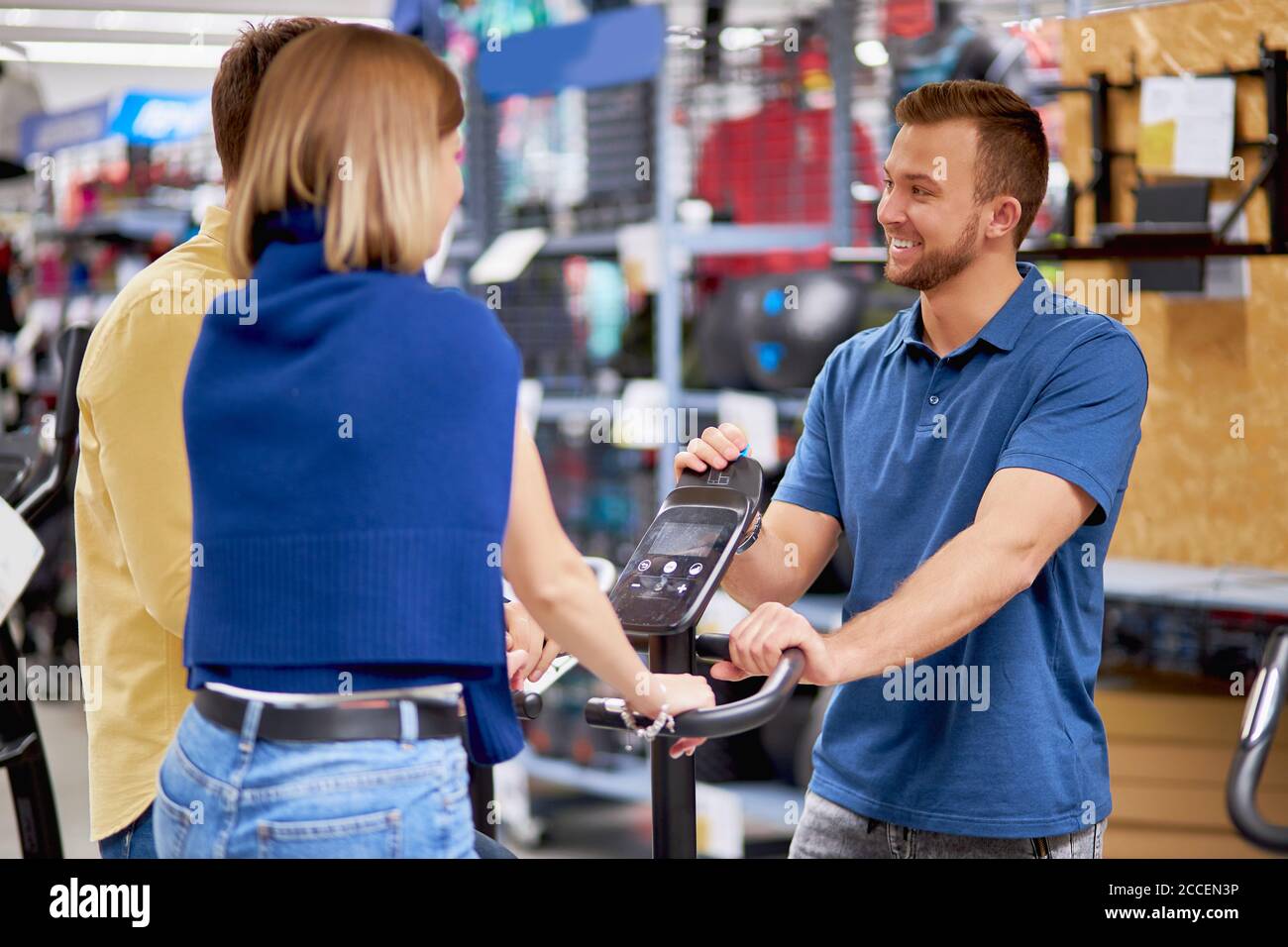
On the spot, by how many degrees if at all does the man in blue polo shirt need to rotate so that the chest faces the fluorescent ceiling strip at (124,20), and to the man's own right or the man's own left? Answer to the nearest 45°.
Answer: approximately 90° to the man's own right

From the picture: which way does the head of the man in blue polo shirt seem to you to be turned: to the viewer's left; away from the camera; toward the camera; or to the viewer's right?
to the viewer's left

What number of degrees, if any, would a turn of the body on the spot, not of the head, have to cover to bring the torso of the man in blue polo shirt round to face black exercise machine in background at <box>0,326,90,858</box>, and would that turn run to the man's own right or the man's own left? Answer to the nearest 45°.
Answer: approximately 45° to the man's own right

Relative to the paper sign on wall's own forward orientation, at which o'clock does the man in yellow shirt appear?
The man in yellow shirt is roughly at 1 o'clock from the paper sign on wall.

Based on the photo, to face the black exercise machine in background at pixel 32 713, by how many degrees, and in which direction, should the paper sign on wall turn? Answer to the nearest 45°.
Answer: approximately 45° to its right

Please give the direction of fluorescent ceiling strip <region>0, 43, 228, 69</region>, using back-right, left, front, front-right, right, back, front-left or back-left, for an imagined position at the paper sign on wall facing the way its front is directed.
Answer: back-right

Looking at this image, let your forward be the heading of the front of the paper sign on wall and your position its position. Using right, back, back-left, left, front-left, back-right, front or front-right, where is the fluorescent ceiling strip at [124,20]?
back-right

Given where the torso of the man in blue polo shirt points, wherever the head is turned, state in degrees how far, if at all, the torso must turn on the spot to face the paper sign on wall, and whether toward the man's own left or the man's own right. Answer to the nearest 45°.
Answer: approximately 135° to the man's own right
